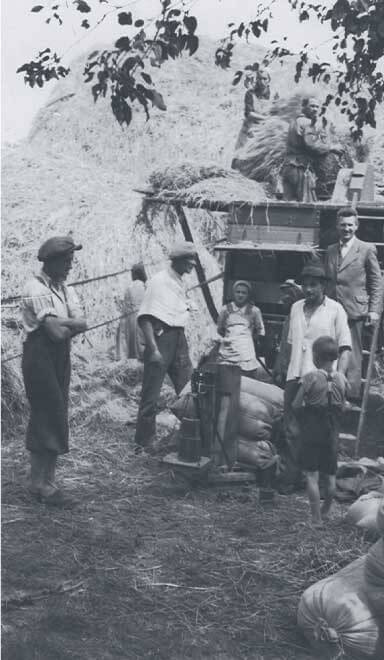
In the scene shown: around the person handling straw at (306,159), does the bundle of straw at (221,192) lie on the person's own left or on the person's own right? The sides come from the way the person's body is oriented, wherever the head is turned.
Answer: on the person's own right

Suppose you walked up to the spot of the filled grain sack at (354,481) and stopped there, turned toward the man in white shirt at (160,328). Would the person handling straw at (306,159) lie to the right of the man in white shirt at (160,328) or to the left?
right

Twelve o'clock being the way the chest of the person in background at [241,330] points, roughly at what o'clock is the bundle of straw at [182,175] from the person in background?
The bundle of straw is roughly at 5 o'clock from the person in background.

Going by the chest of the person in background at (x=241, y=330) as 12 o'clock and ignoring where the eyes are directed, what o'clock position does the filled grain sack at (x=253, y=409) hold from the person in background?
The filled grain sack is roughly at 12 o'clock from the person in background.

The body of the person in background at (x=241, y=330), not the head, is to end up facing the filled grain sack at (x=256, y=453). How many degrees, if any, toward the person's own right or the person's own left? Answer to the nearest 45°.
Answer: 0° — they already face it

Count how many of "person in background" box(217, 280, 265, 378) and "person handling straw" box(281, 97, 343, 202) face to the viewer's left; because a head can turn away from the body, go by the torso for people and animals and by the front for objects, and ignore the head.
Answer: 0

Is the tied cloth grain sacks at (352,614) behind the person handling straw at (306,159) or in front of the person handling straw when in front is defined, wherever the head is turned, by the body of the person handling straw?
in front

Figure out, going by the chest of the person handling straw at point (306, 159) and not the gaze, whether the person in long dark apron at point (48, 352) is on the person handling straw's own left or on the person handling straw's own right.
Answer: on the person handling straw's own right

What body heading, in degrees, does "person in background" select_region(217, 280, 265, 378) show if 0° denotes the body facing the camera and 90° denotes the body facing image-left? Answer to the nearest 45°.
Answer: approximately 0°
